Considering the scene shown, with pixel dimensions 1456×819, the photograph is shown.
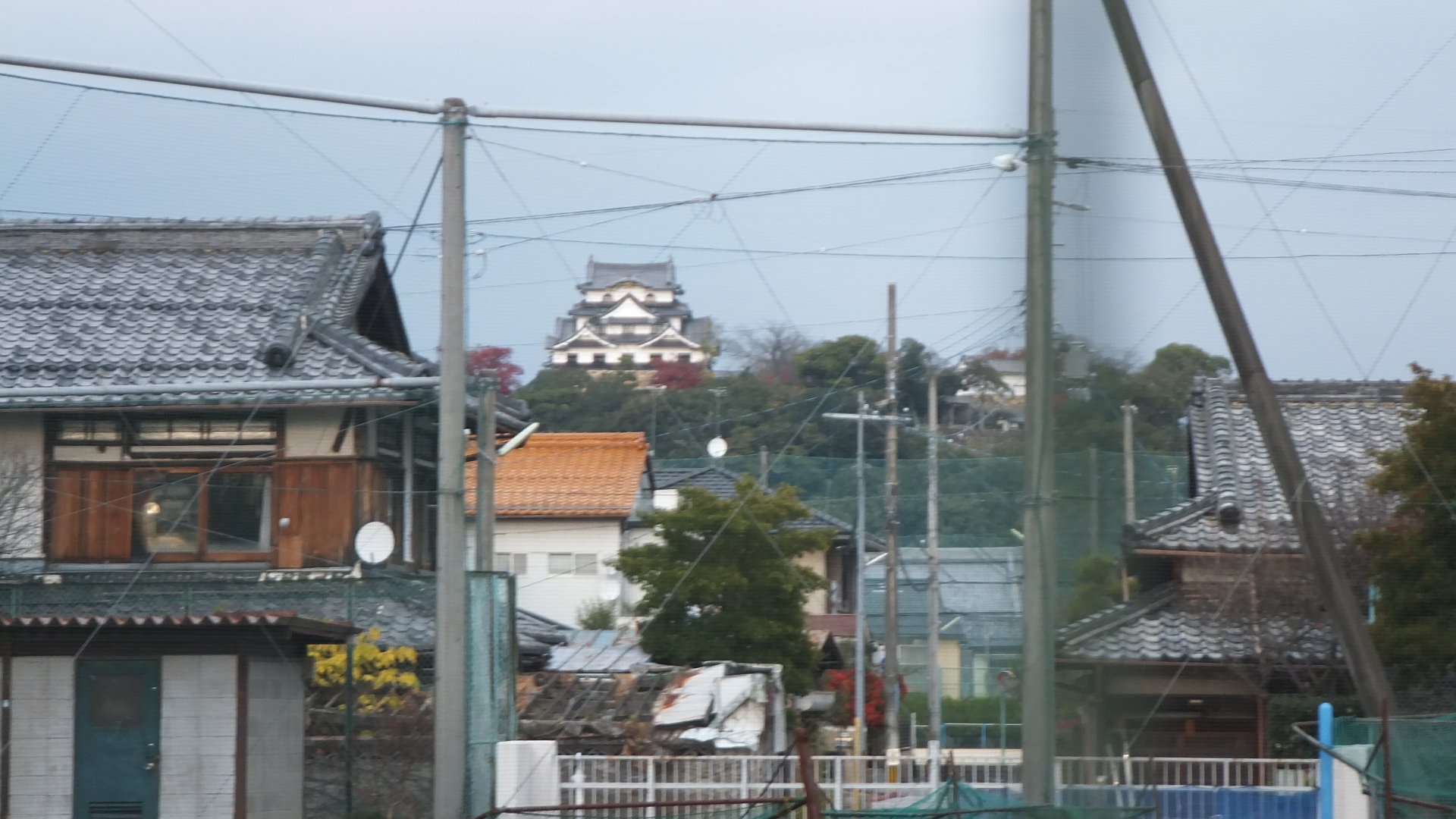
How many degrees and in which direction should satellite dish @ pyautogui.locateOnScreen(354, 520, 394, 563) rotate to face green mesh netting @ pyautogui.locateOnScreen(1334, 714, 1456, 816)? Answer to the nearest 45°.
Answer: approximately 45° to its left

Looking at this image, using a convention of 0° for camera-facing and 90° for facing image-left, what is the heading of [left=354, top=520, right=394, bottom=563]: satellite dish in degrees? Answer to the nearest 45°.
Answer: approximately 0°

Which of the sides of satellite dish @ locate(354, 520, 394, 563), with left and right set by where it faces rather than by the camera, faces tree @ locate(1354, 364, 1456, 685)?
left

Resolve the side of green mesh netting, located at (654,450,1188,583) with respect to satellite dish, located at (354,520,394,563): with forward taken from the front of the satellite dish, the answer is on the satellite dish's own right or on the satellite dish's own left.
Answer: on the satellite dish's own left

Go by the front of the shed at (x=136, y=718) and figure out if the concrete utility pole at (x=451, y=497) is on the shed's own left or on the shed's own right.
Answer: on the shed's own left

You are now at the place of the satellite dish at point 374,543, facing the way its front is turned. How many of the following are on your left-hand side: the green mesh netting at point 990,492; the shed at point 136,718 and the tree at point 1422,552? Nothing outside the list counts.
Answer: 2

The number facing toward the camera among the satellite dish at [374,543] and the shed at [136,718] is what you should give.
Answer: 2

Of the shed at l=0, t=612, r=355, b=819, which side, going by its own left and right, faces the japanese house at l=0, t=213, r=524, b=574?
back

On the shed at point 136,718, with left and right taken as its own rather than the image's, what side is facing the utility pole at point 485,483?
left

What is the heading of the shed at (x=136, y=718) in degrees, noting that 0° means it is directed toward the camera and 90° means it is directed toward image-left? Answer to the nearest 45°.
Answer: approximately 0°
